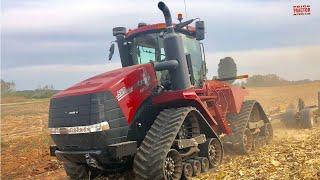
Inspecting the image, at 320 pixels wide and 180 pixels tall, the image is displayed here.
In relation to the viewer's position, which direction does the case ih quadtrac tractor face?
facing the viewer and to the left of the viewer
